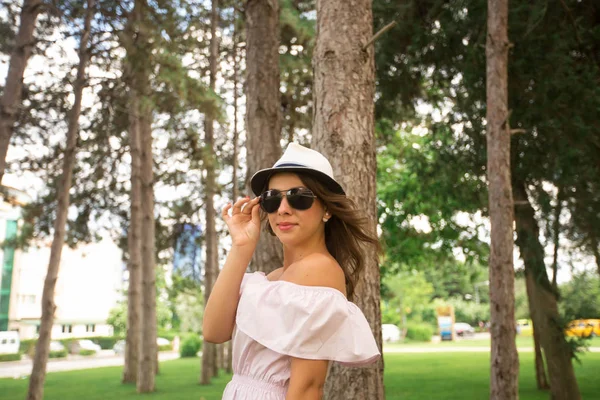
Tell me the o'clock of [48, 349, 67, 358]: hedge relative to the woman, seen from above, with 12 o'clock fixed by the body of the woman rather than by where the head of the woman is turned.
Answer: The hedge is roughly at 4 o'clock from the woman.

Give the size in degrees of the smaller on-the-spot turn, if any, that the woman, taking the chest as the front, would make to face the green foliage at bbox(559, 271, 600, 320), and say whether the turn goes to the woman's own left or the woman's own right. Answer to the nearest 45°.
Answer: approximately 180°

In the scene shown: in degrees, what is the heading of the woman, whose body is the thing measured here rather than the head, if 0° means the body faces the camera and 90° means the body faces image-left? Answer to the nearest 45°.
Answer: approximately 45°

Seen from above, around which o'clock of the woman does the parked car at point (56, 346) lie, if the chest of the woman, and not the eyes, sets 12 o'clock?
The parked car is roughly at 4 o'clock from the woman.

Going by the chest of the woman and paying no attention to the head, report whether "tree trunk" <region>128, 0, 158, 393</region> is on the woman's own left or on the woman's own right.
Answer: on the woman's own right

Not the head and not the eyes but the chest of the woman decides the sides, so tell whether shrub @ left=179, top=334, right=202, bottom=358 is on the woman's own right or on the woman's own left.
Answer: on the woman's own right

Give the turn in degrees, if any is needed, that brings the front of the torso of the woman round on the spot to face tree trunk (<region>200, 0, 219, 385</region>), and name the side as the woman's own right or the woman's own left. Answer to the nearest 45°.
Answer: approximately 135° to the woman's own right

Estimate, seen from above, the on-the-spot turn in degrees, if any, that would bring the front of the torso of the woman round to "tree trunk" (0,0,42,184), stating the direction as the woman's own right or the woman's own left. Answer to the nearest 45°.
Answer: approximately 90° to the woman's own right

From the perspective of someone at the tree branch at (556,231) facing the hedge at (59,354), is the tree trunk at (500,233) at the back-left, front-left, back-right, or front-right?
back-left
